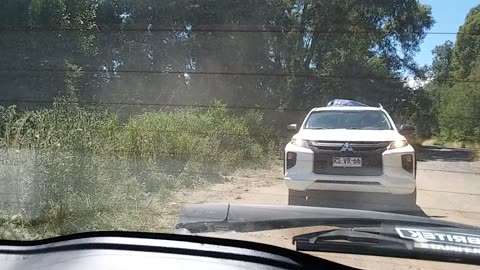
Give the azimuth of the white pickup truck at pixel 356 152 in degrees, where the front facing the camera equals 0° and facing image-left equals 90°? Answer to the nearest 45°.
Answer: approximately 0°
